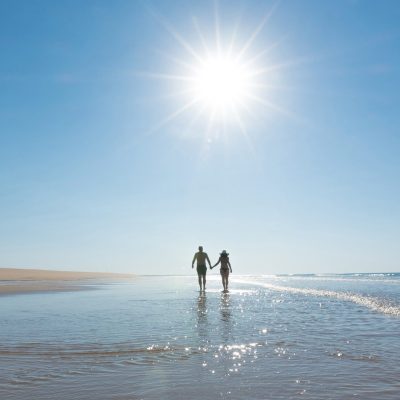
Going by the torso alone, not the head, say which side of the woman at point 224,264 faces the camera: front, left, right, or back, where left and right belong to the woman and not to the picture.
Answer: back

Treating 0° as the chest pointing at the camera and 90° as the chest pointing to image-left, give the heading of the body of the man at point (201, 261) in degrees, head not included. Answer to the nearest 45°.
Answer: approximately 180°
